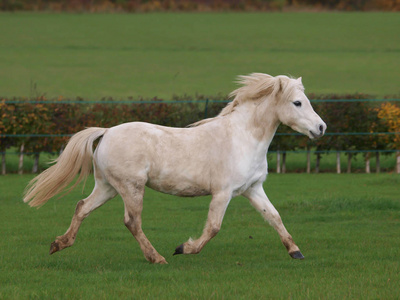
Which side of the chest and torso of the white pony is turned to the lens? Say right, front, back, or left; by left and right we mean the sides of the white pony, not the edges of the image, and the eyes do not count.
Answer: right
